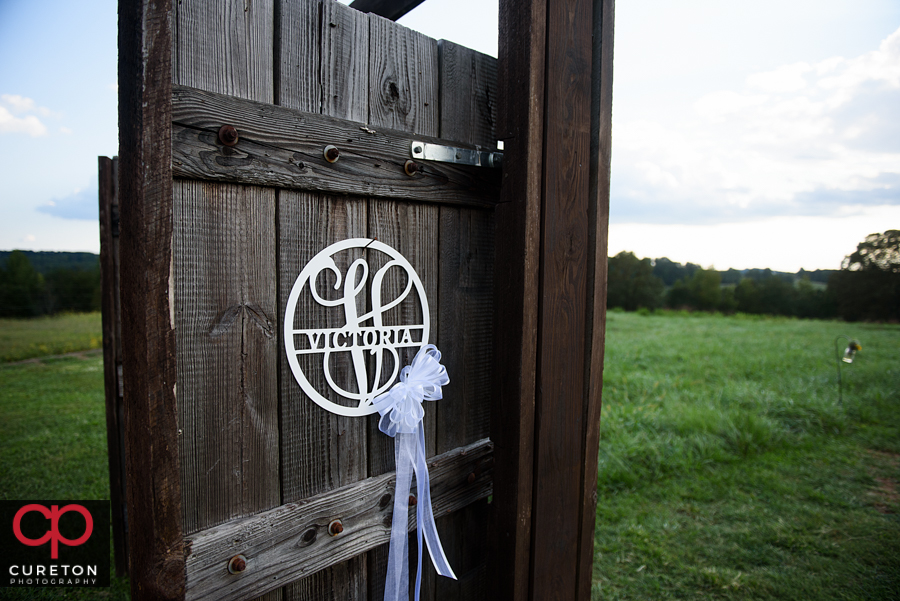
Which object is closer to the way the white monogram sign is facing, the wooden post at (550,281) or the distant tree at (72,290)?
the wooden post

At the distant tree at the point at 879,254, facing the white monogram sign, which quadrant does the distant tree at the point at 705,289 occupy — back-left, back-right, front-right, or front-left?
back-right

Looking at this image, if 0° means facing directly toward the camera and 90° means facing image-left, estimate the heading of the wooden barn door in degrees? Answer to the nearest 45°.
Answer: approximately 315°

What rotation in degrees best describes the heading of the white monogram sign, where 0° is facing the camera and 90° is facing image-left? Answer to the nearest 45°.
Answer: approximately 315°

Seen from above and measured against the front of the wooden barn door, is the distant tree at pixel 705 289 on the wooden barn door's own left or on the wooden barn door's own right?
on the wooden barn door's own left

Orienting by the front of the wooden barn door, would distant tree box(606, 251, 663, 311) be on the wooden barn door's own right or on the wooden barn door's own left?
on the wooden barn door's own left

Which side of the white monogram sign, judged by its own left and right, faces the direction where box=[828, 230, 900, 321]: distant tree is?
left

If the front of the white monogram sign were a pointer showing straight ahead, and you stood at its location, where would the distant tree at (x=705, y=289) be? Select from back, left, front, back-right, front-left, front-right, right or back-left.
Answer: left

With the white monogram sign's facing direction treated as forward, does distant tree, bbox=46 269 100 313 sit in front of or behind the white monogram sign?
behind

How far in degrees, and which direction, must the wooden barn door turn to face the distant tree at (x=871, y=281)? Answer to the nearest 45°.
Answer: approximately 90° to its left
